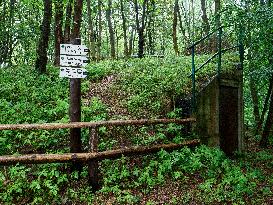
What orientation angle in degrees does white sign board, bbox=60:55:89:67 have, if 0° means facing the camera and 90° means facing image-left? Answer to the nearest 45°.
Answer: approximately 0°

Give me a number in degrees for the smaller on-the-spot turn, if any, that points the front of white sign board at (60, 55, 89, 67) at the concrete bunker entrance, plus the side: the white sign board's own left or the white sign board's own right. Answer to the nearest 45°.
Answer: approximately 135° to the white sign board's own left
